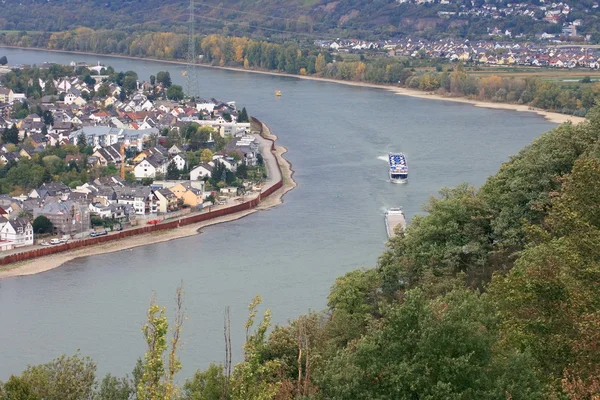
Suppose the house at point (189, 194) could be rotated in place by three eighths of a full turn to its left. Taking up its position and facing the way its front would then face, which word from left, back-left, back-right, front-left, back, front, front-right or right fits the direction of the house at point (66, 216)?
back-left

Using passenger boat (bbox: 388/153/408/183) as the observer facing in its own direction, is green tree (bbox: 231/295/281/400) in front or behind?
in front

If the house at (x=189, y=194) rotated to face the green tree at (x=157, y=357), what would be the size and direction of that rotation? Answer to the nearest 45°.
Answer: approximately 45° to its right

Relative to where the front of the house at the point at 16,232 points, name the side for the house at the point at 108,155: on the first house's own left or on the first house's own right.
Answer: on the first house's own left

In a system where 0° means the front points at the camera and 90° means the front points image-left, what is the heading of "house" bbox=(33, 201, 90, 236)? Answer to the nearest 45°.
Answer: approximately 315°

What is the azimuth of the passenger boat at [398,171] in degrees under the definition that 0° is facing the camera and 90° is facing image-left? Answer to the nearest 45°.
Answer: approximately 0°

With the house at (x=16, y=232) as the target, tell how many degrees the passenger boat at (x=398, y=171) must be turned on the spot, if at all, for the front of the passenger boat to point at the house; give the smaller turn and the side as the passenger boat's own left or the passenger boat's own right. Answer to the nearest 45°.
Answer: approximately 45° to the passenger boat's own right

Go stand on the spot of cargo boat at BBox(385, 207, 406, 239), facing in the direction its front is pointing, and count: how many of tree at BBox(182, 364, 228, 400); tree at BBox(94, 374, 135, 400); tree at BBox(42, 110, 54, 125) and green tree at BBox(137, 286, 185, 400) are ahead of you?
3

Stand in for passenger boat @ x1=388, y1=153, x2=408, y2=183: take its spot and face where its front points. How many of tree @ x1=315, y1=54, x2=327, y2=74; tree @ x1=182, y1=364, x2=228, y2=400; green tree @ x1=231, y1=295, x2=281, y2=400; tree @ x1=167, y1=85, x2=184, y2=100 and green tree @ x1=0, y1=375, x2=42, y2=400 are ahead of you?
3
